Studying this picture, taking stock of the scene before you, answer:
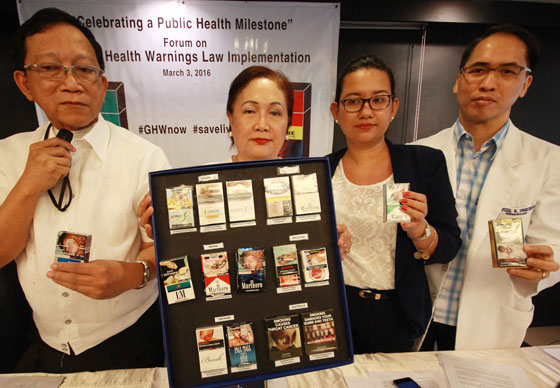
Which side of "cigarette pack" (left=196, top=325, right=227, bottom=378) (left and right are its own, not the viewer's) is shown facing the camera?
front

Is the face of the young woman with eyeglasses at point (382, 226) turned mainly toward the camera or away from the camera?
toward the camera

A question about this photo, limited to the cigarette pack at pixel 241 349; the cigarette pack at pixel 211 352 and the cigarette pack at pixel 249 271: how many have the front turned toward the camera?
3

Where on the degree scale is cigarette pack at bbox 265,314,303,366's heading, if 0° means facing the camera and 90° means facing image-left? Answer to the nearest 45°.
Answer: approximately 0°

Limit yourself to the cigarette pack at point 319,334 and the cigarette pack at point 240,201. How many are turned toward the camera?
2

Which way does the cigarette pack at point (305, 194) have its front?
toward the camera

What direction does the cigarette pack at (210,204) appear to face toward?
toward the camera

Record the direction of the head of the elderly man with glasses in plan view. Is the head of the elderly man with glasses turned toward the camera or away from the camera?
toward the camera

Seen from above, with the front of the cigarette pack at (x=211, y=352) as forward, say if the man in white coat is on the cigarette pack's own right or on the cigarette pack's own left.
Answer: on the cigarette pack's own left

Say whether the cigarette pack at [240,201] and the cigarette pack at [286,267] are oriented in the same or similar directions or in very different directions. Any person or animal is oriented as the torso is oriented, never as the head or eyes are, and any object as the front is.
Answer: same or similar directions

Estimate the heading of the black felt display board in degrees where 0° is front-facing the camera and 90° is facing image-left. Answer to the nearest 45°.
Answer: approximately 0°
